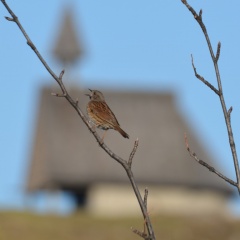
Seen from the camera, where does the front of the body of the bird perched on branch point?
to the viewer's left
